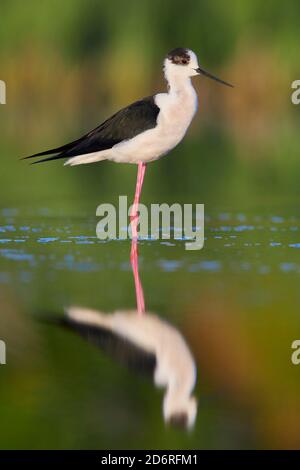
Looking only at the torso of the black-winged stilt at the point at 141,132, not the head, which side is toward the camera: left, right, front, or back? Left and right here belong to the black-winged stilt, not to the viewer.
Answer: right
